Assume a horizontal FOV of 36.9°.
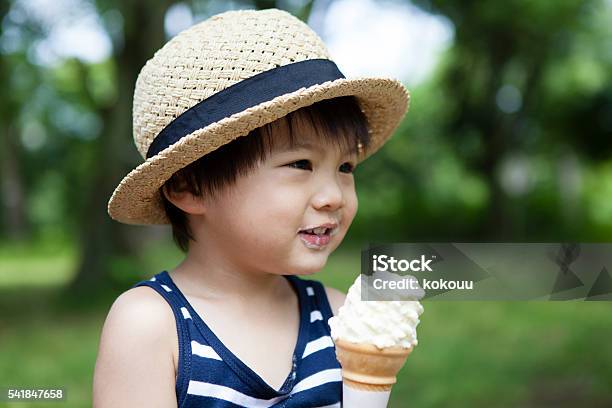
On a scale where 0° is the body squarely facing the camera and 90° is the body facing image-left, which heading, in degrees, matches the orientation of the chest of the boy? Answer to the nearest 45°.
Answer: approximately 315°
